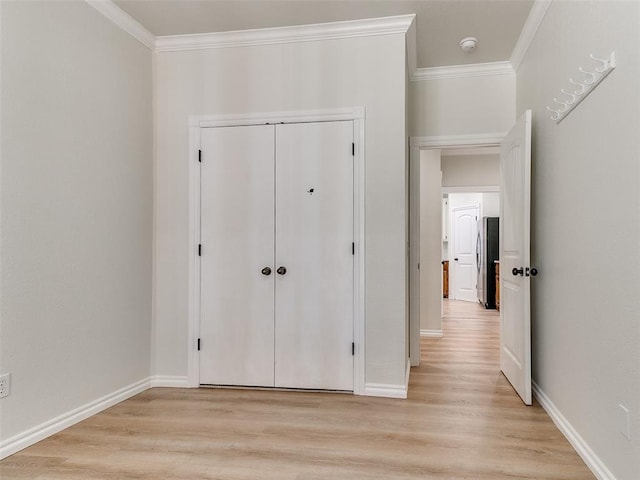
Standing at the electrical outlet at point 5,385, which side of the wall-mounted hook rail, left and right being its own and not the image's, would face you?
front

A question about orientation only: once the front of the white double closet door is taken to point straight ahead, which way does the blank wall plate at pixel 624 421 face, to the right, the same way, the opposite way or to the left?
to the right

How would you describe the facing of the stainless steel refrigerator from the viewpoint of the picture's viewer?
facing to the left of the viewer

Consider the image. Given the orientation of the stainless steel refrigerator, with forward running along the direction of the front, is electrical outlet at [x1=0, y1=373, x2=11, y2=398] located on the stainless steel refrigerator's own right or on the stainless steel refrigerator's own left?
on the stainless steel refrigerator's own left

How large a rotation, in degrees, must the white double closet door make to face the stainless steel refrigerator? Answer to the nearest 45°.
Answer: approximately 135° to its left

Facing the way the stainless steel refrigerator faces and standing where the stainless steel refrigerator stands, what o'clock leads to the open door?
The open door is roughly at 9 o'clock from the stainless steel refrigerator.

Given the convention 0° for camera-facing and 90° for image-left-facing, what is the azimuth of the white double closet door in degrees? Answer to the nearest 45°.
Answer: approximately 0°

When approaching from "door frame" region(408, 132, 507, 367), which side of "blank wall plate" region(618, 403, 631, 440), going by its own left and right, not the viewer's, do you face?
right

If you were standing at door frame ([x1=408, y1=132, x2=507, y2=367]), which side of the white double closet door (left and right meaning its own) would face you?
left

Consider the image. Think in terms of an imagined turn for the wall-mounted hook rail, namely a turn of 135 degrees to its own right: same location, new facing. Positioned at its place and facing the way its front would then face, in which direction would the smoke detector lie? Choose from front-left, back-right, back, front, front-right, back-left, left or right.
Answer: front-left

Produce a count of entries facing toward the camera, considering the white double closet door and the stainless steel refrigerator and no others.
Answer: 1
